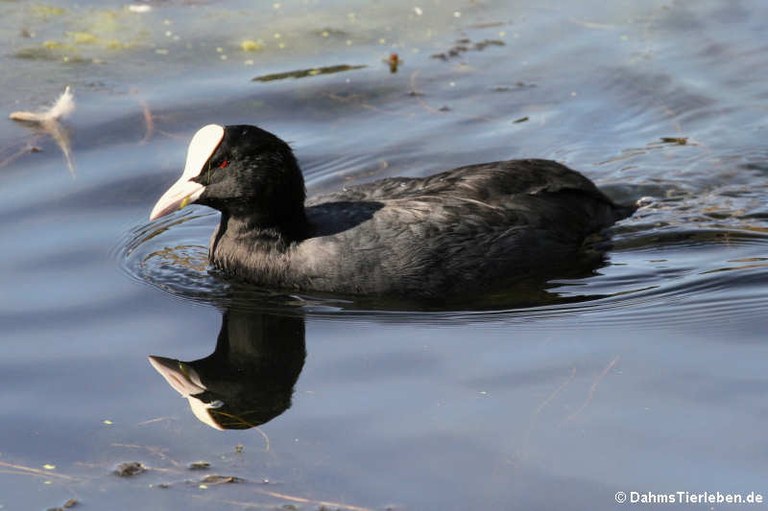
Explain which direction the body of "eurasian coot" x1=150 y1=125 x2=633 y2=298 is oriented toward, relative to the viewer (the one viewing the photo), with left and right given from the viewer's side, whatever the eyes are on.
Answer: facing to the left of the viewer

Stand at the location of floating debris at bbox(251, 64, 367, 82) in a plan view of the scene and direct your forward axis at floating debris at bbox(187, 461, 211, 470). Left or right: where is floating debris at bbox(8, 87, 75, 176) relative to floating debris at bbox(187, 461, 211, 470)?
right

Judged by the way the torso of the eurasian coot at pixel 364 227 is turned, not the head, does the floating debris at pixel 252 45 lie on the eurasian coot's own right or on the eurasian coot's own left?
on the eurasian coot's own right

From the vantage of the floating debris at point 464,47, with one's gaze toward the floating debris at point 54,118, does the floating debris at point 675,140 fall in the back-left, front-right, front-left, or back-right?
back-left

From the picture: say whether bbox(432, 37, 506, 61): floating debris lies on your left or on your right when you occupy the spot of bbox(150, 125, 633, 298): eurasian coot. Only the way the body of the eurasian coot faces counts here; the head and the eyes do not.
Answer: on your right

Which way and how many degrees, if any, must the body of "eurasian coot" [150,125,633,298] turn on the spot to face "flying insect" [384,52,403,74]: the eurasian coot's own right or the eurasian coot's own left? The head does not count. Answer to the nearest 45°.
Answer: approximately 90° to the eurasian coot's own right

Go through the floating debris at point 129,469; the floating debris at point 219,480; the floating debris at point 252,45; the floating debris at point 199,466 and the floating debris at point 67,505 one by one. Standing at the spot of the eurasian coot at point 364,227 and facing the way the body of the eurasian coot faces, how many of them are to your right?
1

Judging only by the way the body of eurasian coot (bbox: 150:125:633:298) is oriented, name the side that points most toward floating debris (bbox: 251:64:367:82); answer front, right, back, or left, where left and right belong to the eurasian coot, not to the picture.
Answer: right

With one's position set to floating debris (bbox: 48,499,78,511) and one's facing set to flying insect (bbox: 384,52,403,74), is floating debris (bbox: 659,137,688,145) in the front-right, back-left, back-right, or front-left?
front-right

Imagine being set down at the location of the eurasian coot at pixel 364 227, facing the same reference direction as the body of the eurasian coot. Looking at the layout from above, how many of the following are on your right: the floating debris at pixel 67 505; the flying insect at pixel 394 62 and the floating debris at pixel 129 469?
1

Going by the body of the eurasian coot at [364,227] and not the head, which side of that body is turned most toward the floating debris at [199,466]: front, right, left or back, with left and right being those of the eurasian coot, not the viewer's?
left

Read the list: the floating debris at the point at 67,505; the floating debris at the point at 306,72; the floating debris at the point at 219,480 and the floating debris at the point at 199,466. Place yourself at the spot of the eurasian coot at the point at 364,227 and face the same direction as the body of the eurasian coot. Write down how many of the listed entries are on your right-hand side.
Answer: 1

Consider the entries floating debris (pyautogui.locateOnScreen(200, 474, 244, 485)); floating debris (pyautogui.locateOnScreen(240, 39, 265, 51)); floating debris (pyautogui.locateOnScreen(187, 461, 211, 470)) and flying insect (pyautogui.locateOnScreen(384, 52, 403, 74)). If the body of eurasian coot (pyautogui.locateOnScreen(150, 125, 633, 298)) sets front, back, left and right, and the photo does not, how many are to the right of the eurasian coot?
2

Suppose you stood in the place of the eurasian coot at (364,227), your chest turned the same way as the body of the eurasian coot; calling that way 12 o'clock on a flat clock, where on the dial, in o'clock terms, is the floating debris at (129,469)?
The floating debris is roughly at 10 o'clock from the eurasian coot.
